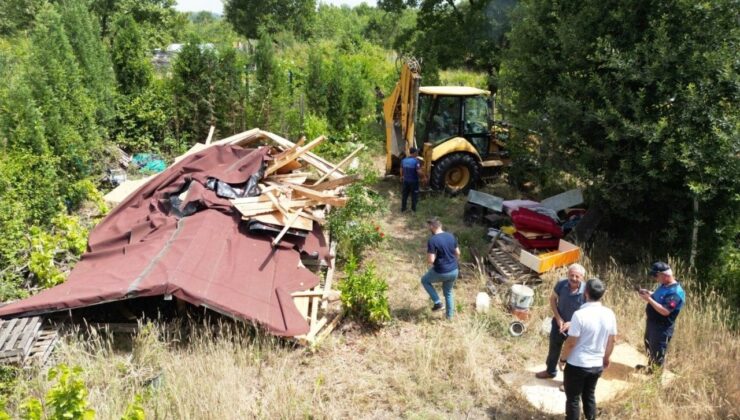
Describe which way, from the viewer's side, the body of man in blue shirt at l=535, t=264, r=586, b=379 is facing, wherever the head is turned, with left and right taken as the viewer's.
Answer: facing the viewer

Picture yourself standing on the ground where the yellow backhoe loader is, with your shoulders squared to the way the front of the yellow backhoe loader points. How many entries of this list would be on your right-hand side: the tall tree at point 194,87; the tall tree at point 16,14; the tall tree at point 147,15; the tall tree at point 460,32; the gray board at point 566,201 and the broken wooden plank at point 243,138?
1

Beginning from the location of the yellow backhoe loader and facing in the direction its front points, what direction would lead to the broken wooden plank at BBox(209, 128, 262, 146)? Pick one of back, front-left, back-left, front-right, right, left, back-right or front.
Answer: back-left

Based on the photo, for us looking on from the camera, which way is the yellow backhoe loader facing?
facing away from the viewer and to the right of the viewer

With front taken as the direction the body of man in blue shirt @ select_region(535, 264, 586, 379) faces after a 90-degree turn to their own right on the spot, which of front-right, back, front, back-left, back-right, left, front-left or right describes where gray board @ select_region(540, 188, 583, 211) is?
right

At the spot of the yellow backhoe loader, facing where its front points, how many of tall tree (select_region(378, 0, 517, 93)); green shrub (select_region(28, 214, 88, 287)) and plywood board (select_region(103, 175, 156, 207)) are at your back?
2

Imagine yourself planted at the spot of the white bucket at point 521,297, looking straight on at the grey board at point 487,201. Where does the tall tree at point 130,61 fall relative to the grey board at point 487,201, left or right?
left

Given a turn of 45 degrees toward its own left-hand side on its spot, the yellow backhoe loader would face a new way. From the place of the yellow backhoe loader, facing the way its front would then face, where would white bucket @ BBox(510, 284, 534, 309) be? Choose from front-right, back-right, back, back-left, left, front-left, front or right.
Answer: back

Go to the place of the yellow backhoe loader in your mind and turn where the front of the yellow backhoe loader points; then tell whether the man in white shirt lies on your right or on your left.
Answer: on your right

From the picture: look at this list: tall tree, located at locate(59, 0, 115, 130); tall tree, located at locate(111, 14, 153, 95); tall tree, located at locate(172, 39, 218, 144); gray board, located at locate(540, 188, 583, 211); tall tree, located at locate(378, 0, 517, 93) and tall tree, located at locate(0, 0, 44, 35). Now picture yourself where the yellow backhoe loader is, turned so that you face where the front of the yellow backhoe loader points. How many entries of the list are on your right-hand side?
1

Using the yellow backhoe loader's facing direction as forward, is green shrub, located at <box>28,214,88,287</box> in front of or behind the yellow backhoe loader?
behind

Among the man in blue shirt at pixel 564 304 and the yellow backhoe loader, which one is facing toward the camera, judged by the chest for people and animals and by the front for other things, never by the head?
the man in blue shirt

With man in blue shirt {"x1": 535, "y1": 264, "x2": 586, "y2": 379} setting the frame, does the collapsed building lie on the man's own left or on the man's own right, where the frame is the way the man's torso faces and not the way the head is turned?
on the man's own right

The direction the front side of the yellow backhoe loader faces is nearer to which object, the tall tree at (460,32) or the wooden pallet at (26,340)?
the tall tree
